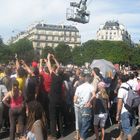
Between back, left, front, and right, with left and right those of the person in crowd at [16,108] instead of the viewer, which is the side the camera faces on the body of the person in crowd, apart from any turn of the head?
back

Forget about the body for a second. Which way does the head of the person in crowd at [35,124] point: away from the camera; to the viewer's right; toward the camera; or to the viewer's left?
away from the camera

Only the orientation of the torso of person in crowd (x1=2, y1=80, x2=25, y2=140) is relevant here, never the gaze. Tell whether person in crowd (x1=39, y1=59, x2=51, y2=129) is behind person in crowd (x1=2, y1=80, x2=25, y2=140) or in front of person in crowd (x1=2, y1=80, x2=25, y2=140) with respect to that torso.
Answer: in front

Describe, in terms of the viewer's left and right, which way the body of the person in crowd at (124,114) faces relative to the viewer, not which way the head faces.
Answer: facing away from the viewer and to the left of the viewer

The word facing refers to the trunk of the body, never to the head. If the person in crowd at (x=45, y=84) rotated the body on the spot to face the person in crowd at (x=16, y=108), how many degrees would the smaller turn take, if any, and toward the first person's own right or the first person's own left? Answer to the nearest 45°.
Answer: approximately 135° to the first person's own left

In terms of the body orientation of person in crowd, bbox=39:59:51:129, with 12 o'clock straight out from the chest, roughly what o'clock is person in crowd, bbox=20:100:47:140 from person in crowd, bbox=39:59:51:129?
person in crowd, bbox=20:100:47:140 is roughly at 6 o'clock from person in crowd, bbox=39:59:51:129.

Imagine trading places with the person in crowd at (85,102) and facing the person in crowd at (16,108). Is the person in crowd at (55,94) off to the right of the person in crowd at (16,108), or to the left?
right

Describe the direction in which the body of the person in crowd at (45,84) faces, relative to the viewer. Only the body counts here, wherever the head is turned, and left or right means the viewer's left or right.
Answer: facing away from the viewer

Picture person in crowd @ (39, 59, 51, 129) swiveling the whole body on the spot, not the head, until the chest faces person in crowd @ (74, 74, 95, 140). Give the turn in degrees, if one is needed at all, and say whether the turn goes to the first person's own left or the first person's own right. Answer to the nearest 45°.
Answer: approximately 135° to the first person's own right
